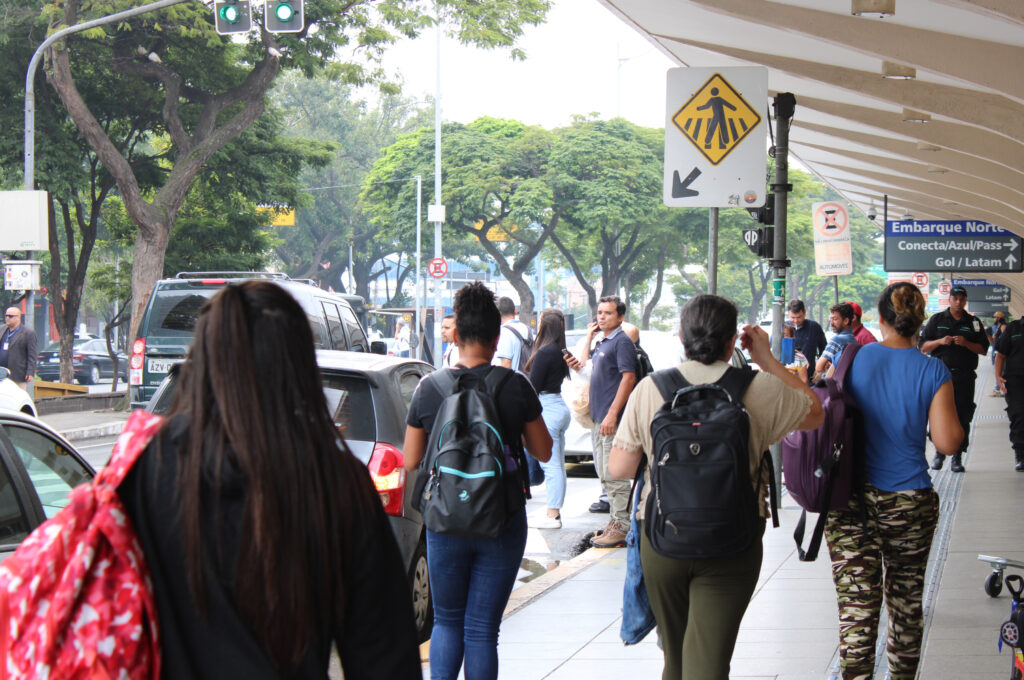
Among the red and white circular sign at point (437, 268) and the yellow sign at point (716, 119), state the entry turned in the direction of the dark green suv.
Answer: the red and white circular sign

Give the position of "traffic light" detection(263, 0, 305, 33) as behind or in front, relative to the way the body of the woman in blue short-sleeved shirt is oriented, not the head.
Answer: in front

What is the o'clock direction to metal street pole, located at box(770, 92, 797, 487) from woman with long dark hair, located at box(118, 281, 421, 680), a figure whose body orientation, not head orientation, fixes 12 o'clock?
The metal street pole is roughly at 1 o'clock from the woman with long dark hair.

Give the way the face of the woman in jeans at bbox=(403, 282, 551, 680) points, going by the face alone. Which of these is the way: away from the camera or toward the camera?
away from the camera

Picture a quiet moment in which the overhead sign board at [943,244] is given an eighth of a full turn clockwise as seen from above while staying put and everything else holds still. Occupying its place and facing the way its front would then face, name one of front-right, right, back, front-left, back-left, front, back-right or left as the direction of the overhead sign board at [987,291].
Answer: back-right

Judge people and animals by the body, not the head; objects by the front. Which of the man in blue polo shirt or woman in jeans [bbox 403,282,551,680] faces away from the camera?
the woman in jeans

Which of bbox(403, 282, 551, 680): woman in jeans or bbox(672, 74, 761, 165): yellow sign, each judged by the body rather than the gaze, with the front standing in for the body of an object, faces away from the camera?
the woman in jeans

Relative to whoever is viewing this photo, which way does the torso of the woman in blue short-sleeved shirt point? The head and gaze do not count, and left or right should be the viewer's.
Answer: facing away from the viewer

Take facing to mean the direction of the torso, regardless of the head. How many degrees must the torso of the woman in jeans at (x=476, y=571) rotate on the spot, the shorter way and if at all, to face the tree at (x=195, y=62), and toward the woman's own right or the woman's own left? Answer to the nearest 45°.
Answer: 0° — they already face it

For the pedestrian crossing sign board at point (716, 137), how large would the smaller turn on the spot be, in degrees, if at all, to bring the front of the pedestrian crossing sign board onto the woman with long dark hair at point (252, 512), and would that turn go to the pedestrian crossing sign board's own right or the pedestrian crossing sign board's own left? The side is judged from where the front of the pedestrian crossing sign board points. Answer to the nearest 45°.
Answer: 0° — it already faces them

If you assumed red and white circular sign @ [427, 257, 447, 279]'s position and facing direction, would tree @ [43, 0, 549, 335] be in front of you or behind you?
in front

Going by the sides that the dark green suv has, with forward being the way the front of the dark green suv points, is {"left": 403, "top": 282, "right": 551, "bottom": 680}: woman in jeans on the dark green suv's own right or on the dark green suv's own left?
on the dark green suv's own right

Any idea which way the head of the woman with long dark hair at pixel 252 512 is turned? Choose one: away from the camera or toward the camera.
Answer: away from the camera

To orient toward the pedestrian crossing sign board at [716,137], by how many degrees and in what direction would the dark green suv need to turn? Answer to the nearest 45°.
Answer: approximately 90° to its right

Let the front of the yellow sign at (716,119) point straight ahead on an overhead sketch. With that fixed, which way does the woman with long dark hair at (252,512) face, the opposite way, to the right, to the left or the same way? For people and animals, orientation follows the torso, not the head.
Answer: the opposite way

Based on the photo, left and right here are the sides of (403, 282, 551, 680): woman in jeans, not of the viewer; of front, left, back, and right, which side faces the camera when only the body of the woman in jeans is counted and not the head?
back
